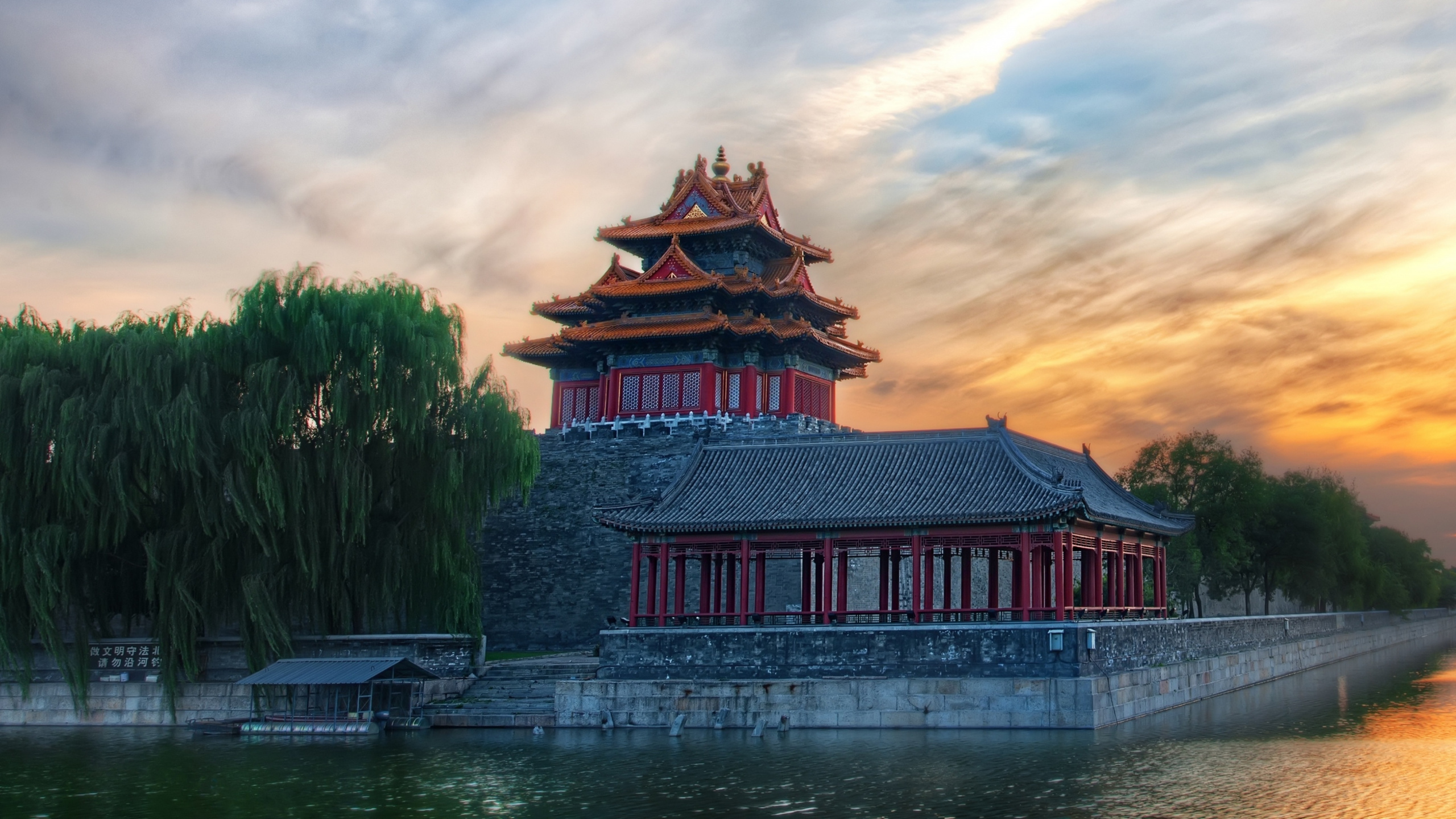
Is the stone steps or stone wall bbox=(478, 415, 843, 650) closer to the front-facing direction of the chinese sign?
the stone steps

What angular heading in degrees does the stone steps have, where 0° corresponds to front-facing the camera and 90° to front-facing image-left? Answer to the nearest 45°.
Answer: approximately 0°

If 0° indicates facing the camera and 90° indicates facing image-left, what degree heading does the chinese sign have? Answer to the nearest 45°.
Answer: approximately 0°

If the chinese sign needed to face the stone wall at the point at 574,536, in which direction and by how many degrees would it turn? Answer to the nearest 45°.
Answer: approximately 135° to its left

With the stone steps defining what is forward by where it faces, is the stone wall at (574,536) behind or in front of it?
behind

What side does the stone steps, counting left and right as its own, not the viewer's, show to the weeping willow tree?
right

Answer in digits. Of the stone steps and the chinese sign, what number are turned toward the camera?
2

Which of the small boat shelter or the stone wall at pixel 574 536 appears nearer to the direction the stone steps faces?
the small boat shelter

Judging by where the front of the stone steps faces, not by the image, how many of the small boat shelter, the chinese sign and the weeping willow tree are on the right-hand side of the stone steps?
3

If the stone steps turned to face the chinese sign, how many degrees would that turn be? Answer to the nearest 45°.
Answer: approximately 90° to its right

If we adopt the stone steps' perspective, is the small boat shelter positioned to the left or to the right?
on its right

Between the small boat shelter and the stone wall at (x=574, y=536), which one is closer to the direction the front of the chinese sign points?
the small boat shelter

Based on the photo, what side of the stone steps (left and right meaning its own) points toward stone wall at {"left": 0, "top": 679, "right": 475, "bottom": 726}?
right
